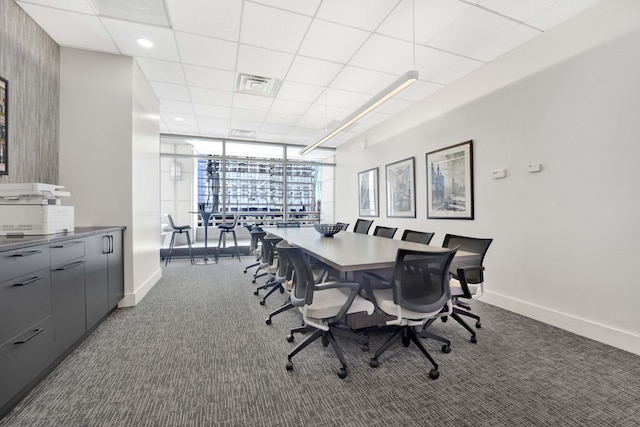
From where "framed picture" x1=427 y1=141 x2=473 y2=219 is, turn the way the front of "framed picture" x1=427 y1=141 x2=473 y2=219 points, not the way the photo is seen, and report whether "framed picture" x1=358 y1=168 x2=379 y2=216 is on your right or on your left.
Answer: on your right

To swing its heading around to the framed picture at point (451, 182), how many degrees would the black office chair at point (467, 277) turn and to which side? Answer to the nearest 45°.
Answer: approximately 135° to its right

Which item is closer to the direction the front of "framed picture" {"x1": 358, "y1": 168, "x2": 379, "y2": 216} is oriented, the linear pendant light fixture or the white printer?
the white printer

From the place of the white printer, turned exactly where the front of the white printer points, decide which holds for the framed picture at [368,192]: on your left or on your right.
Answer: on your left

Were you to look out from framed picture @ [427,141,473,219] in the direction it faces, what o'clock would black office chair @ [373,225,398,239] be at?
The black office chair is roughly at 1 o'clock from the framed picture.

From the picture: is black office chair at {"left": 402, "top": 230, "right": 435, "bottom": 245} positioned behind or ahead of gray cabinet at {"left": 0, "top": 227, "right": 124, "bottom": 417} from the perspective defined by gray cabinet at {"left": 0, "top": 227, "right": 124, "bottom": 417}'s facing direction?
ahead

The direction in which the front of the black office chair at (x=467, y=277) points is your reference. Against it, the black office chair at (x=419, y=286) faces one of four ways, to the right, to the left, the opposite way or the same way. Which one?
to the right

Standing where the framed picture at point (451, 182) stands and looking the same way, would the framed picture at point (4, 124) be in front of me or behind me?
in front

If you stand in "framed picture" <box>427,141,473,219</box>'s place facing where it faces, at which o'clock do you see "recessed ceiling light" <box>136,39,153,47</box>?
The recessed ceiling light is roughly at 12 o'clock from the framed picture.

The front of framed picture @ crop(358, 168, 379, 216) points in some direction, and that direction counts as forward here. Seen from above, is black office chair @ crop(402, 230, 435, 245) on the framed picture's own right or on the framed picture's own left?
on the framed picture's own left

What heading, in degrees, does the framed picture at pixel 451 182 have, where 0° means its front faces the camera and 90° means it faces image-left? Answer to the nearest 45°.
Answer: approximately 45°

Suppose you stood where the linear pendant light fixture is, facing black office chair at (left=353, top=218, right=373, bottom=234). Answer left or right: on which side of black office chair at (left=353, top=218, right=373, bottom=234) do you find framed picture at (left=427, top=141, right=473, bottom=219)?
right

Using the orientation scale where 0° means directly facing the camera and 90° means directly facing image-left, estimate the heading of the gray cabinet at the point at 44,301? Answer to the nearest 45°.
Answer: approximately 315°
